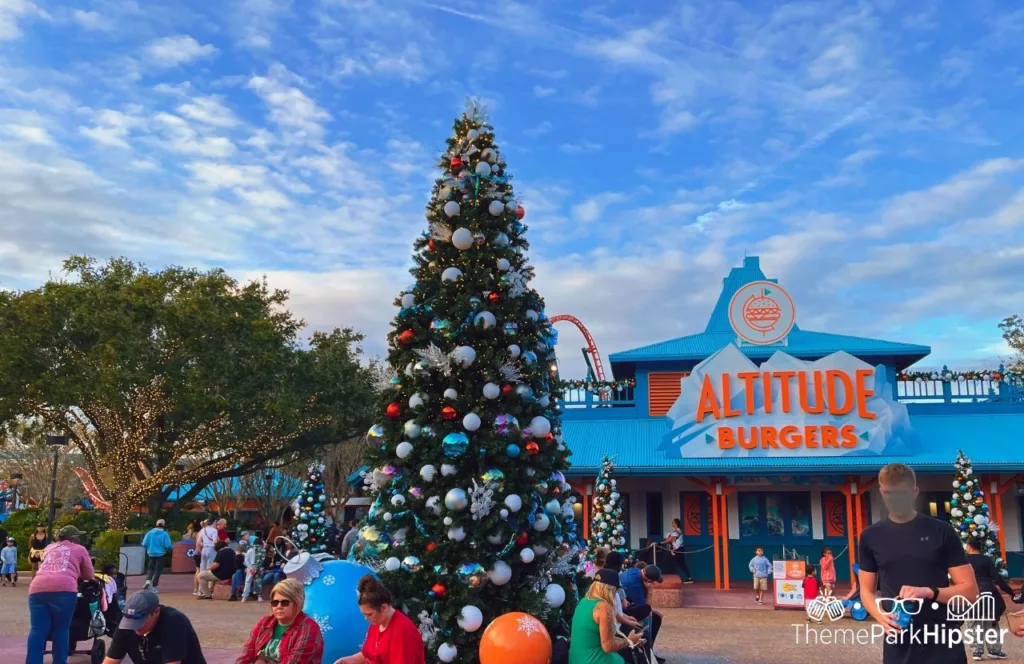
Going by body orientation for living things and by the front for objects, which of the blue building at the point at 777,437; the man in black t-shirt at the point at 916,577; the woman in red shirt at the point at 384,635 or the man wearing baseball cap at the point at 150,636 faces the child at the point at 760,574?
the blue building

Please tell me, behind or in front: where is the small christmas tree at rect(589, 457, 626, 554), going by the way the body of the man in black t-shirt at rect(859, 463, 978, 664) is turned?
behind

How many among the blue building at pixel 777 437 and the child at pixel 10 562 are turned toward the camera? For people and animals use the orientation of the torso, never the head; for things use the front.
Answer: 2

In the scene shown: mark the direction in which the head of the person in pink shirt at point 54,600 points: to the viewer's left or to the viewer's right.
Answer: to the viewer's right

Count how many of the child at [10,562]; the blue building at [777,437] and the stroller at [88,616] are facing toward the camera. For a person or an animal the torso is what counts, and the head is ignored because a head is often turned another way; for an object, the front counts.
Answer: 2

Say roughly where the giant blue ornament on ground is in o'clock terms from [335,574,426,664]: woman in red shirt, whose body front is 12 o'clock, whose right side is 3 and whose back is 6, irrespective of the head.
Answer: The giant blue ornament on ground is roughly at 4 o'clock from the woman in red shirt.

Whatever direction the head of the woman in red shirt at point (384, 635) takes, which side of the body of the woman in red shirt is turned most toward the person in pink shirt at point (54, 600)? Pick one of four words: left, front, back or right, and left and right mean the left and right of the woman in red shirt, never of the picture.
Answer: right

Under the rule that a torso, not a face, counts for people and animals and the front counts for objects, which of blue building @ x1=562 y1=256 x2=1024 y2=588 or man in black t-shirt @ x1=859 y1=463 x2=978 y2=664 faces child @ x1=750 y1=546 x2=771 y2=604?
the blue building

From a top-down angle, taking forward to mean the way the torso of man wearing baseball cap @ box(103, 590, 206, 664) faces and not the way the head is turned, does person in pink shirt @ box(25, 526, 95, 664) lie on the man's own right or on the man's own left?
on the man's own right
